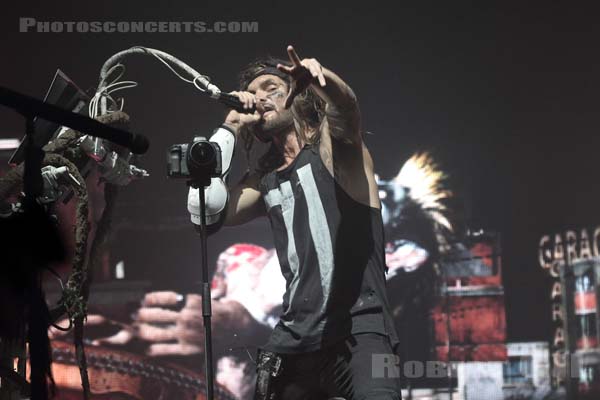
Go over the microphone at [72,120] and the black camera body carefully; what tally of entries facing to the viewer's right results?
1

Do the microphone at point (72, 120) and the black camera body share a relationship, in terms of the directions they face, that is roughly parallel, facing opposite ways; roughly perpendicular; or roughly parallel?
roughly perpendicular

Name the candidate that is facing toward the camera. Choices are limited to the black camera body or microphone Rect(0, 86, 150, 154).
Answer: the black camera body

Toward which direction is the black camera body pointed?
toward the camera

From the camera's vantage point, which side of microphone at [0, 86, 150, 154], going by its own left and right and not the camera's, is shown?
right

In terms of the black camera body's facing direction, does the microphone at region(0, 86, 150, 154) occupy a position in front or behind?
in front
